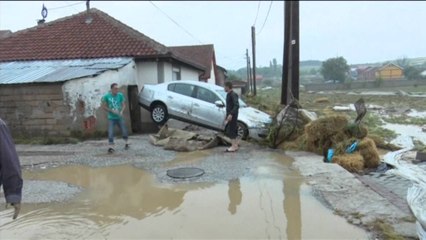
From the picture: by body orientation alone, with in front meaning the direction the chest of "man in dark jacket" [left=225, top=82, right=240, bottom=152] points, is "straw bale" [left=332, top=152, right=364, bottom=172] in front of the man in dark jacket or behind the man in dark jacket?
behind

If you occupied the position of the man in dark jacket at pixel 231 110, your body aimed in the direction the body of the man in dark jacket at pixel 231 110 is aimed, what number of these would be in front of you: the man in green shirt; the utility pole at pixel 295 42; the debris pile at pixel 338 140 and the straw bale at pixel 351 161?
1

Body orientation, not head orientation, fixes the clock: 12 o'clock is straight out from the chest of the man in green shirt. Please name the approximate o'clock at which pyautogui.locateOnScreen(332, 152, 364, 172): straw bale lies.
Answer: The straw bale is roughly at 10 o'clock from the man in green shirt.

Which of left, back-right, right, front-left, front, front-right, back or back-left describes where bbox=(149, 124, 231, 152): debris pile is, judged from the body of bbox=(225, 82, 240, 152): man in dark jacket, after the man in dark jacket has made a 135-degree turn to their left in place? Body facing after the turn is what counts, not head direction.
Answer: back

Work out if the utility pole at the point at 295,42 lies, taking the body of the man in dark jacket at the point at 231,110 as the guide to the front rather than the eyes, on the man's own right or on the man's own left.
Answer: on the man's own right

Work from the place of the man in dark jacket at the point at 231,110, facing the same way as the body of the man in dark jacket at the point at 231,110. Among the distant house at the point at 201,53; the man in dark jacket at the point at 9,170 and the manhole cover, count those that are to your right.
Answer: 1

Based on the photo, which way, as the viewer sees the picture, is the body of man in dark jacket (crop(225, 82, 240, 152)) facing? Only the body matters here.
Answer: to the viewer's left

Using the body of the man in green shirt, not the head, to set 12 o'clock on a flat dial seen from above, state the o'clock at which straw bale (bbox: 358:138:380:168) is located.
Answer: The straw bale is roughly at 10 o'clock from the man in green shirt.

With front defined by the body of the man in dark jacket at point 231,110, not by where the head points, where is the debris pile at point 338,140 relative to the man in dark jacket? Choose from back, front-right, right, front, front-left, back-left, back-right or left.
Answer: back

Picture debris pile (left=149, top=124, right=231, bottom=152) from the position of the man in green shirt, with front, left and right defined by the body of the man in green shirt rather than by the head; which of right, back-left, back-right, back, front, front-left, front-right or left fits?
left

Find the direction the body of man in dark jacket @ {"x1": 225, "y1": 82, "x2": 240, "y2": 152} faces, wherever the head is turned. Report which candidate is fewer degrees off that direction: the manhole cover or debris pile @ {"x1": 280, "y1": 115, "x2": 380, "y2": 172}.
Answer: the manhole cover

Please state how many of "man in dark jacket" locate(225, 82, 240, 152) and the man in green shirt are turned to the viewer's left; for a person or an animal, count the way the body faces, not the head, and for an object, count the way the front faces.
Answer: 1

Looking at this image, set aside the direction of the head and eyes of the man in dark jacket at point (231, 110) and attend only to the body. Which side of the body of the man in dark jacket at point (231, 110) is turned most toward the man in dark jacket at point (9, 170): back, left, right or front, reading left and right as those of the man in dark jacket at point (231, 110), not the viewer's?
left

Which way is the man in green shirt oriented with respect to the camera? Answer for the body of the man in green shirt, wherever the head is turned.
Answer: toward the camera

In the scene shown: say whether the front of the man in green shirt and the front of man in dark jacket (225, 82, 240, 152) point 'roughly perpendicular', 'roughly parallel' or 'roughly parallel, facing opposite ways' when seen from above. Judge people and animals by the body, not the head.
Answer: roughly perpendicular

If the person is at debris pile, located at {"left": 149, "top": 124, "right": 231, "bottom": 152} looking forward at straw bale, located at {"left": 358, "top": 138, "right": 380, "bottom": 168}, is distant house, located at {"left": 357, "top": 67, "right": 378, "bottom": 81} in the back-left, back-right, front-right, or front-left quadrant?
front-left
